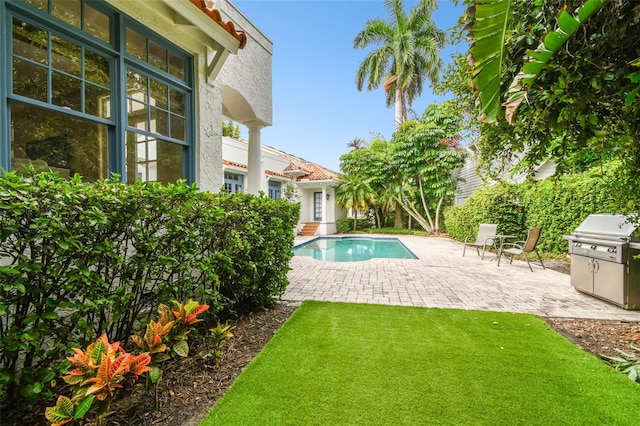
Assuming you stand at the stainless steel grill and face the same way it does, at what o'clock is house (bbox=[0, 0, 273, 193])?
The house is roughly at 12 o'clock from the stainless steel grill.

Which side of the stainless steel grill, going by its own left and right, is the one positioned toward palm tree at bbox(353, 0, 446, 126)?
right

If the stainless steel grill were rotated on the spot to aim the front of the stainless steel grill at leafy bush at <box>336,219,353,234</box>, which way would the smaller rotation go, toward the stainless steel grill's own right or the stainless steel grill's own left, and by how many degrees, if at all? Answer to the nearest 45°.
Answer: approximately 90° to the stainless steel grill's own right

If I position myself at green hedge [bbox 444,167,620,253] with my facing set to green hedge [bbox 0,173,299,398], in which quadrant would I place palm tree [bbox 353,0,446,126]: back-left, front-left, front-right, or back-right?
back-right

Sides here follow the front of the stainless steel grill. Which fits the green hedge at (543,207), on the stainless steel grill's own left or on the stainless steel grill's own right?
on the stainless steel grill's own right

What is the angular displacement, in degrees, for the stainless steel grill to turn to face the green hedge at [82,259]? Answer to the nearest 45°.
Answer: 0° — it already faces it

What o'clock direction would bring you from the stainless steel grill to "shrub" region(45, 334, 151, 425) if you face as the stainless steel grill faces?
The shrub is roughly at 11 o'clock from the stainless steel grill.

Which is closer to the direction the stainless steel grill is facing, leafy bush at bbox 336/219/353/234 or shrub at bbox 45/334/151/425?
the shrub

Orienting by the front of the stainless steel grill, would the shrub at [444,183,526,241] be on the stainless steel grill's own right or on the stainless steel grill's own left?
on the stainless steel grill's own right

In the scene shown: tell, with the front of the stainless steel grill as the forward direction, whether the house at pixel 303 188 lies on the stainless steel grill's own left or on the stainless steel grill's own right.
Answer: on the stainless steel grill's own right

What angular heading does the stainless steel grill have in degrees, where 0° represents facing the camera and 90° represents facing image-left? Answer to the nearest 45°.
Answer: approximately 45°
